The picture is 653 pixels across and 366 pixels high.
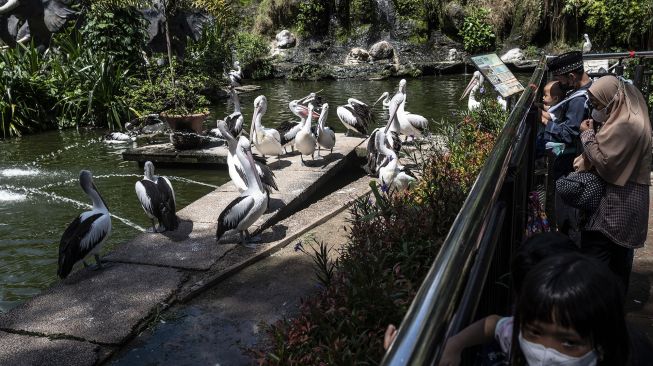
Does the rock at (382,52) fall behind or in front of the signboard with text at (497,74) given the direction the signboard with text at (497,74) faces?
behind

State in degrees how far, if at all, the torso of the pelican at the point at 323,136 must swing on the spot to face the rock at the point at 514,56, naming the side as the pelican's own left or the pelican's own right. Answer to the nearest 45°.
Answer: approximately 180°

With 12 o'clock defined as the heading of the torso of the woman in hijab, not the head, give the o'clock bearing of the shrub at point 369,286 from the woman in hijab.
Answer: The shrub is roughly at 11 o'clock from the woman in hijab.

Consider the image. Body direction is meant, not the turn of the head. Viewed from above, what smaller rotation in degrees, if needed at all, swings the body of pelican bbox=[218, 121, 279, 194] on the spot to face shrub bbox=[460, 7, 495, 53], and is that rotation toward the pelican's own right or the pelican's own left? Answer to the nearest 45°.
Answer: approximately 135° to the pelican's own right

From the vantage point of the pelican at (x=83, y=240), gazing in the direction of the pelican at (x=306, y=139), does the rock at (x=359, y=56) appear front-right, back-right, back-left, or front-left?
front-left

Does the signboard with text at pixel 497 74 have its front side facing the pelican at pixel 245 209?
no

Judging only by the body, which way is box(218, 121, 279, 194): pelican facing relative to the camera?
to the viewer's left

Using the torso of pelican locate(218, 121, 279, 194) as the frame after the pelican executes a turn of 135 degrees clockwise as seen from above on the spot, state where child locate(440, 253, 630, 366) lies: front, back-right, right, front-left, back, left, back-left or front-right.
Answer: back-right

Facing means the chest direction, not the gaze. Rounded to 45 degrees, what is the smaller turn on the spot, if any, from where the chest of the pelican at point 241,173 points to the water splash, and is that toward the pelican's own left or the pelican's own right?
approximately 45° to the pelican's own right

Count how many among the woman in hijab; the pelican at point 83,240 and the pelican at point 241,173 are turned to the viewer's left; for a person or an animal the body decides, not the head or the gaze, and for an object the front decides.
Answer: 2

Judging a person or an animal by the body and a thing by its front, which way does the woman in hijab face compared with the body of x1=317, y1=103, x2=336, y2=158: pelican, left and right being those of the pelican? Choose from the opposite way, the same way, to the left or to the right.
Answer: to the right

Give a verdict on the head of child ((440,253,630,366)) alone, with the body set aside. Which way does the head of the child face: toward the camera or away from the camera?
toward the camera

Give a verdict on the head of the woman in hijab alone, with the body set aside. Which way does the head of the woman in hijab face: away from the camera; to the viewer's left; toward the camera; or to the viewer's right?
to the viewer's left

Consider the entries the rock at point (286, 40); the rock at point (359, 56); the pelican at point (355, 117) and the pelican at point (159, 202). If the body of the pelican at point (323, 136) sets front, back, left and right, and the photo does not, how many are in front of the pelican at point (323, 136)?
1

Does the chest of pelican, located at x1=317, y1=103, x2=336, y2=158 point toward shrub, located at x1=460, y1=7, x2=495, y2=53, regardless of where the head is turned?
no

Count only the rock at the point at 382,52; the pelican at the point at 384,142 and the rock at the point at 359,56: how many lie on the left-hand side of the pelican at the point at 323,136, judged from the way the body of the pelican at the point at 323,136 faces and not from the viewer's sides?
1

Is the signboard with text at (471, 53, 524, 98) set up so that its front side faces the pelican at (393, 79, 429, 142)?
no
